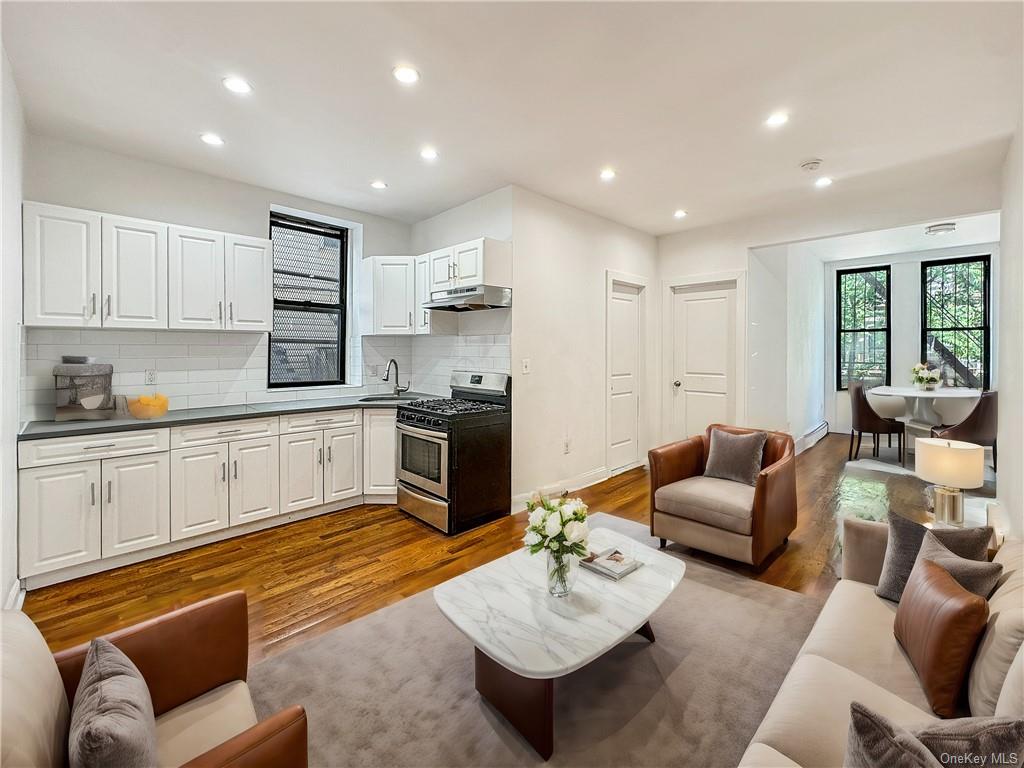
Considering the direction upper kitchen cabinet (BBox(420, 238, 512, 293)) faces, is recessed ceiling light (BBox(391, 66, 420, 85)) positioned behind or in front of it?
in front

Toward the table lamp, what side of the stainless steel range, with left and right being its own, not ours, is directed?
left

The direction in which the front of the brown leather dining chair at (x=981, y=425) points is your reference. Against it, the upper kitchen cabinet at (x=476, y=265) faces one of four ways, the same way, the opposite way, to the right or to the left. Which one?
to the left

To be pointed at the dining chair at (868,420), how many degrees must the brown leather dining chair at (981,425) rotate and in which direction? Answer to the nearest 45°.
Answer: approximately 45° to its right

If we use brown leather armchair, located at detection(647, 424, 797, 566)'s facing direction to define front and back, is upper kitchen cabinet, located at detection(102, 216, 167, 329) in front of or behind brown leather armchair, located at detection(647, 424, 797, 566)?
in front

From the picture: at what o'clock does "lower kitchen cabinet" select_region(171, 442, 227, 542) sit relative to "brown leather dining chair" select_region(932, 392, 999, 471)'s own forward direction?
The lower kitchen cabinet is roughly at 10 o'clock from the brown leather dining chair.

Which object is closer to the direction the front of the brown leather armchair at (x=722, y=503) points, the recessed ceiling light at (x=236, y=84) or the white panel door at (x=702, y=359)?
the recessed ceiling light

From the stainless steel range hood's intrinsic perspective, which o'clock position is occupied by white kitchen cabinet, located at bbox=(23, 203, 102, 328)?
The white kitchen cabinet is roughly at 1 o'clock from the stainless steel range hood.

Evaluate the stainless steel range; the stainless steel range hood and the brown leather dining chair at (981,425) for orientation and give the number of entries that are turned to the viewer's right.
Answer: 0

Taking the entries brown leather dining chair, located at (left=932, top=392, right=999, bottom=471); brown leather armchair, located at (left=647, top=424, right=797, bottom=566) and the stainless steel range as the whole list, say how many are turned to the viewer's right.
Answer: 0

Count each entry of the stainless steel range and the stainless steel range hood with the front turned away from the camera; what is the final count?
0

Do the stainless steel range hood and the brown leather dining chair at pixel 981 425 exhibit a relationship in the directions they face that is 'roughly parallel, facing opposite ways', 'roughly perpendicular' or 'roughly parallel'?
roughly perpendicular

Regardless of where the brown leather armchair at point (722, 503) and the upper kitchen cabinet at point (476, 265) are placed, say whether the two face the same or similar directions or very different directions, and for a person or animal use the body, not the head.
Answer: same or similar directions

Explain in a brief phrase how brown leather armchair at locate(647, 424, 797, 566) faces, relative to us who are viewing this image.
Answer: facing the viewer and to the left of the viewer

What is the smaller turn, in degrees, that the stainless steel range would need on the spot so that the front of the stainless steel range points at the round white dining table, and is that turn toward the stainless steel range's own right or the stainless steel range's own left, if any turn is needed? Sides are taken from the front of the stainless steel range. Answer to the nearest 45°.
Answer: approximately 135° to the stainless steel range's own left

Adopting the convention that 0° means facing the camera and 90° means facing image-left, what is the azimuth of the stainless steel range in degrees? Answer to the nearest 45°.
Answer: approximately 45°

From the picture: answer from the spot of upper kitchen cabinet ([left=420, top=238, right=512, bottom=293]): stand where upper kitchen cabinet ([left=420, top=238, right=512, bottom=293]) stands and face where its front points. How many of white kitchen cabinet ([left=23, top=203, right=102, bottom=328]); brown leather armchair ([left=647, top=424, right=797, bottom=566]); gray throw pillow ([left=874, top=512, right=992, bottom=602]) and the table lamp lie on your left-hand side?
3

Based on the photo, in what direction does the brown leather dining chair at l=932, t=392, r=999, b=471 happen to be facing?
to the viewer's left

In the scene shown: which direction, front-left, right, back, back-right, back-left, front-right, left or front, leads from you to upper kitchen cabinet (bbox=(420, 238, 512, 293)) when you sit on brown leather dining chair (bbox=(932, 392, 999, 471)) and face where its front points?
front-left
